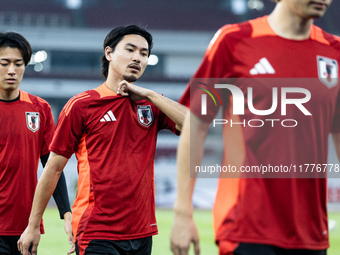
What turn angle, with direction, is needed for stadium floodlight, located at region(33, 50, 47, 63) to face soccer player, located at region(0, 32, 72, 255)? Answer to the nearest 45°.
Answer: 0° — it already faces them

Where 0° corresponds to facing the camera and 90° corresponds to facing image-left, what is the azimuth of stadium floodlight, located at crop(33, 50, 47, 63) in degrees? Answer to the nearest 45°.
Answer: approximately 0°

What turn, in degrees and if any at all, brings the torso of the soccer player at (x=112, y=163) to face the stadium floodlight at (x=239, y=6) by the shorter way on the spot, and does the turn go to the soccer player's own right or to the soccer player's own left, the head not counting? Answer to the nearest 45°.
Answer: approximately 135° to the soccer player's own left

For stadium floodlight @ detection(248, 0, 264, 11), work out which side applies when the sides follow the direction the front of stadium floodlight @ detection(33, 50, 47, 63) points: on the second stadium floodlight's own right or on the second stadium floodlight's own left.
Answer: on the second stadium floodlight's own left

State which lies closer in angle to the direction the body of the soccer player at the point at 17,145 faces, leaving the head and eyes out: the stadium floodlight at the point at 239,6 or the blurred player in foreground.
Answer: the blurred player in foreground

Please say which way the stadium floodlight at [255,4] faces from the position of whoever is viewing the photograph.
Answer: facing the viewer

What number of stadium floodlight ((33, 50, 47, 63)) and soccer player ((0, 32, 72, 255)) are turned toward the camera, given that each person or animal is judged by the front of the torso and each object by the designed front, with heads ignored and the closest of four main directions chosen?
2

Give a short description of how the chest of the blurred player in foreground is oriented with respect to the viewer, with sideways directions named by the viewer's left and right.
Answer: facing the viewer and to the right of the viewer

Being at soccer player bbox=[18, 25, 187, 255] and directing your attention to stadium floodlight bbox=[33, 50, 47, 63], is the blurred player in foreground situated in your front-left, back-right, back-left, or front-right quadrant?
back-right

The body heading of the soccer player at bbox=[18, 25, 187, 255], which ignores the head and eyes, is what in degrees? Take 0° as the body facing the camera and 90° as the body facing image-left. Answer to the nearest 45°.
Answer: approximately 315°
